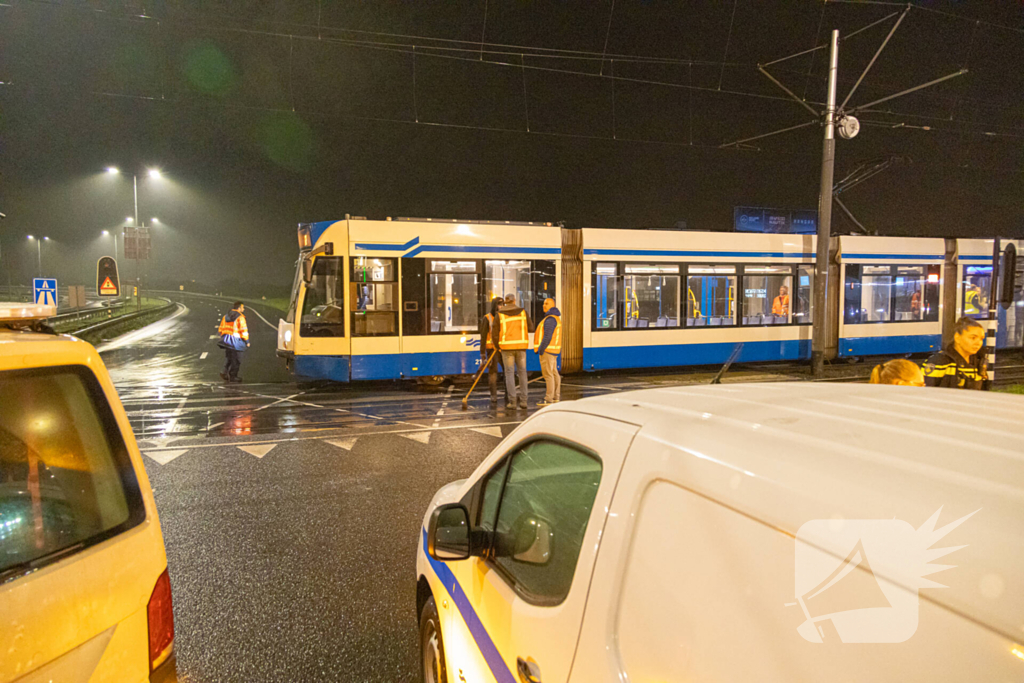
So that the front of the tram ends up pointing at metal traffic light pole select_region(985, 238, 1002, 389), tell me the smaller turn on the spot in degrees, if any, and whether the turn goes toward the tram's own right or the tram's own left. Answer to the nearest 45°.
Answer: approximately 135° to the tram's own left

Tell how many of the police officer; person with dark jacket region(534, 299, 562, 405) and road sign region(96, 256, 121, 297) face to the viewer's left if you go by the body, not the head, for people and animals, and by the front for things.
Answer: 1

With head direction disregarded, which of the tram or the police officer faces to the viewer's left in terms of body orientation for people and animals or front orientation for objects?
the tram

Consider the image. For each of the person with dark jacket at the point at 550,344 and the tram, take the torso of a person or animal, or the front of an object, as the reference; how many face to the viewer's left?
2

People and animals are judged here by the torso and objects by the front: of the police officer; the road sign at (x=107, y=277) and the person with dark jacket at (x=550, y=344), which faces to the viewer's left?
the person with dark jacket

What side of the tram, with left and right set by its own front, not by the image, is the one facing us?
left

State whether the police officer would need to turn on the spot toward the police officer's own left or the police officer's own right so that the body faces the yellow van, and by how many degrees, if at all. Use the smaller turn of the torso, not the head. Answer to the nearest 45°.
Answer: approximately 90° to the police officer's own right

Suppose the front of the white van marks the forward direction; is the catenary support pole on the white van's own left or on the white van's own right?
on the white van's own right

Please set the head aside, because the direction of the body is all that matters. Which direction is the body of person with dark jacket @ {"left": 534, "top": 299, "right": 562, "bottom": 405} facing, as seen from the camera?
to the viewer's left

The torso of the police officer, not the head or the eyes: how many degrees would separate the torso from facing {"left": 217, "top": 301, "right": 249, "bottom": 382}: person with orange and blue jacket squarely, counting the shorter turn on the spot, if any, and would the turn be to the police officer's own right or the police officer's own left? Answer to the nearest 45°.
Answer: approximately 135° to the police officer's own right
